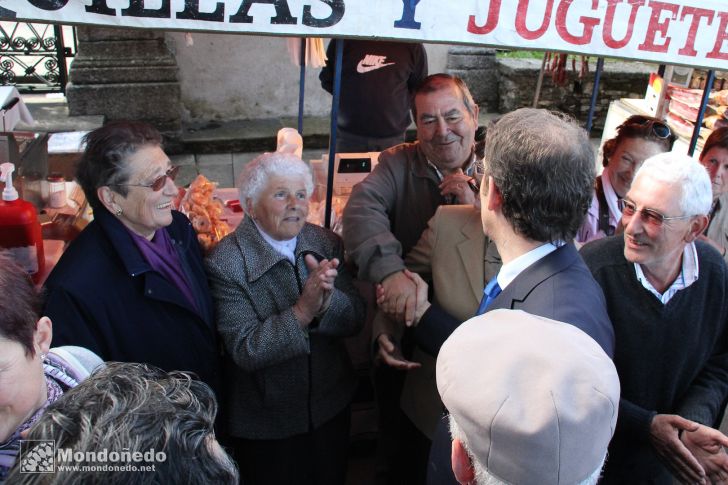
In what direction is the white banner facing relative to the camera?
toward the camera

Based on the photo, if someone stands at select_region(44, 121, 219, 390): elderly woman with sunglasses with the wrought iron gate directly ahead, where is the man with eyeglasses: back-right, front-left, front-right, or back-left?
back-right

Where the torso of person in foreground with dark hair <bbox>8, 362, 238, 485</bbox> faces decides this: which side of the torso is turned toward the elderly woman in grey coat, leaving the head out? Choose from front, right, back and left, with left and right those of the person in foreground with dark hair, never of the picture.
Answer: front

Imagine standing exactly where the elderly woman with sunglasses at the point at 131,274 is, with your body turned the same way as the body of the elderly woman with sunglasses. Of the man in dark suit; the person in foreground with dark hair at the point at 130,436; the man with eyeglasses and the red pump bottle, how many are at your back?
1

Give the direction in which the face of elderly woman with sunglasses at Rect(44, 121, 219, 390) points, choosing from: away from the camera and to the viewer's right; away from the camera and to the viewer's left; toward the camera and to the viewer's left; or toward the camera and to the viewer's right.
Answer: toward the camera and to the viewer's right

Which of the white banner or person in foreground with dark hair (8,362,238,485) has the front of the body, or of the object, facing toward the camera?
the white banner

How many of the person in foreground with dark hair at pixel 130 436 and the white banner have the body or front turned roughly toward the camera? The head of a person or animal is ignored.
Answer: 1

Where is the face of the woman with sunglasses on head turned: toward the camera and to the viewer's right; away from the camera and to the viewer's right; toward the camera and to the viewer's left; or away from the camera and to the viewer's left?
toward the camera and to the viewer's left

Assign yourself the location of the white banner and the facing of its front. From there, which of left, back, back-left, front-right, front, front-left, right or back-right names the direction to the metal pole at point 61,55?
back-right

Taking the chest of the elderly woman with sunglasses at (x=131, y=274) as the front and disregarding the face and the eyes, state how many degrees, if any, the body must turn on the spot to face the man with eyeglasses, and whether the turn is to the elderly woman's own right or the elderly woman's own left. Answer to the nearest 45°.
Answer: approximately 45° to the elderly woman's own left

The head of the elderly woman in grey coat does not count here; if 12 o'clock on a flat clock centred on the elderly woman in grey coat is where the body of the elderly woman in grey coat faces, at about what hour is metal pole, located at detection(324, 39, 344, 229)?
The metal pole is roughly at 8 o'clock from the elderly woman in grey coat.

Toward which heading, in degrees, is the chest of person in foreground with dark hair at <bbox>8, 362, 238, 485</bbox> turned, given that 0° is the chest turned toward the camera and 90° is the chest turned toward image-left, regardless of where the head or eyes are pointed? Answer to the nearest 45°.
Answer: approximately 225°
